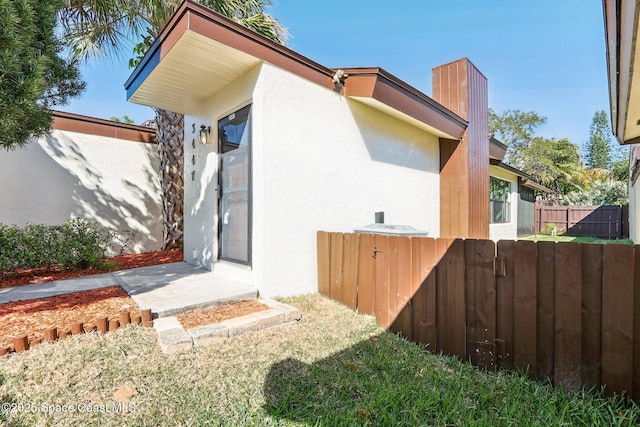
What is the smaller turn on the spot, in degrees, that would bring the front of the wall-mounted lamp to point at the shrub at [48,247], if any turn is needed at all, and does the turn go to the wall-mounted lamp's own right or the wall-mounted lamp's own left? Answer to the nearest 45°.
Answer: approximately 45° to the wall-mounted lamp's own right

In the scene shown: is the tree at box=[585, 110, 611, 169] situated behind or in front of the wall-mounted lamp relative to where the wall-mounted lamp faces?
behind

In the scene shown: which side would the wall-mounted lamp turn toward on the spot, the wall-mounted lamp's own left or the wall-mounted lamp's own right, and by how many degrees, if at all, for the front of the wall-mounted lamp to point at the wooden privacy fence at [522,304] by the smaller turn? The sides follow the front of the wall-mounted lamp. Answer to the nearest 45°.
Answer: approximately 90° to the wall-mounted lamp's own left

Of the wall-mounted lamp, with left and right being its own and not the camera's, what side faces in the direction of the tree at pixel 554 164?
back

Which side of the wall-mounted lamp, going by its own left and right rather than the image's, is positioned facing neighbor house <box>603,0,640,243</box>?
left

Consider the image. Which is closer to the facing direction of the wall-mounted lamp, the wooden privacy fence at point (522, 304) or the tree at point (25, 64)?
the tree

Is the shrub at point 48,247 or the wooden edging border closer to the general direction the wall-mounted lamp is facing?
the wooden edging border

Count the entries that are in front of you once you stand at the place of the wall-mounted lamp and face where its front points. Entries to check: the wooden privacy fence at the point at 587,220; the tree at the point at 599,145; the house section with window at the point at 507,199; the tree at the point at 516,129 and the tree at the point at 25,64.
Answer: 1

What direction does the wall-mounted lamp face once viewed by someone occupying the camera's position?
facing the viewer and to the left of the viewer
